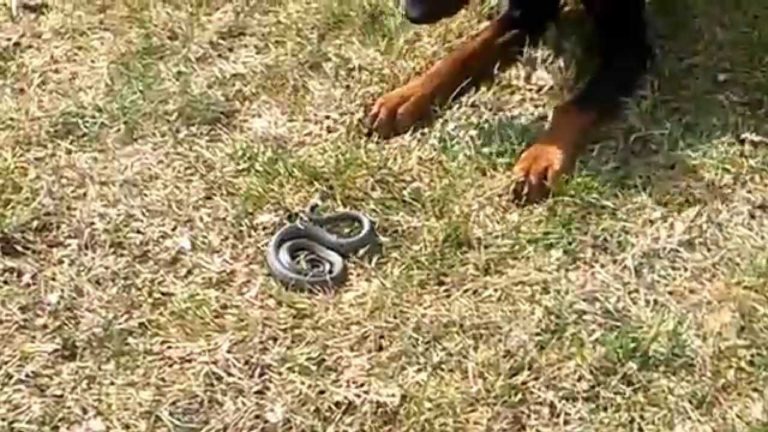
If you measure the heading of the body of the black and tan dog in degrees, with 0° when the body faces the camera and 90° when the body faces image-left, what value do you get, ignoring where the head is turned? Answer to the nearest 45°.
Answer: approximately 45°

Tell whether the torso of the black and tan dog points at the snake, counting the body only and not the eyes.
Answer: yes
